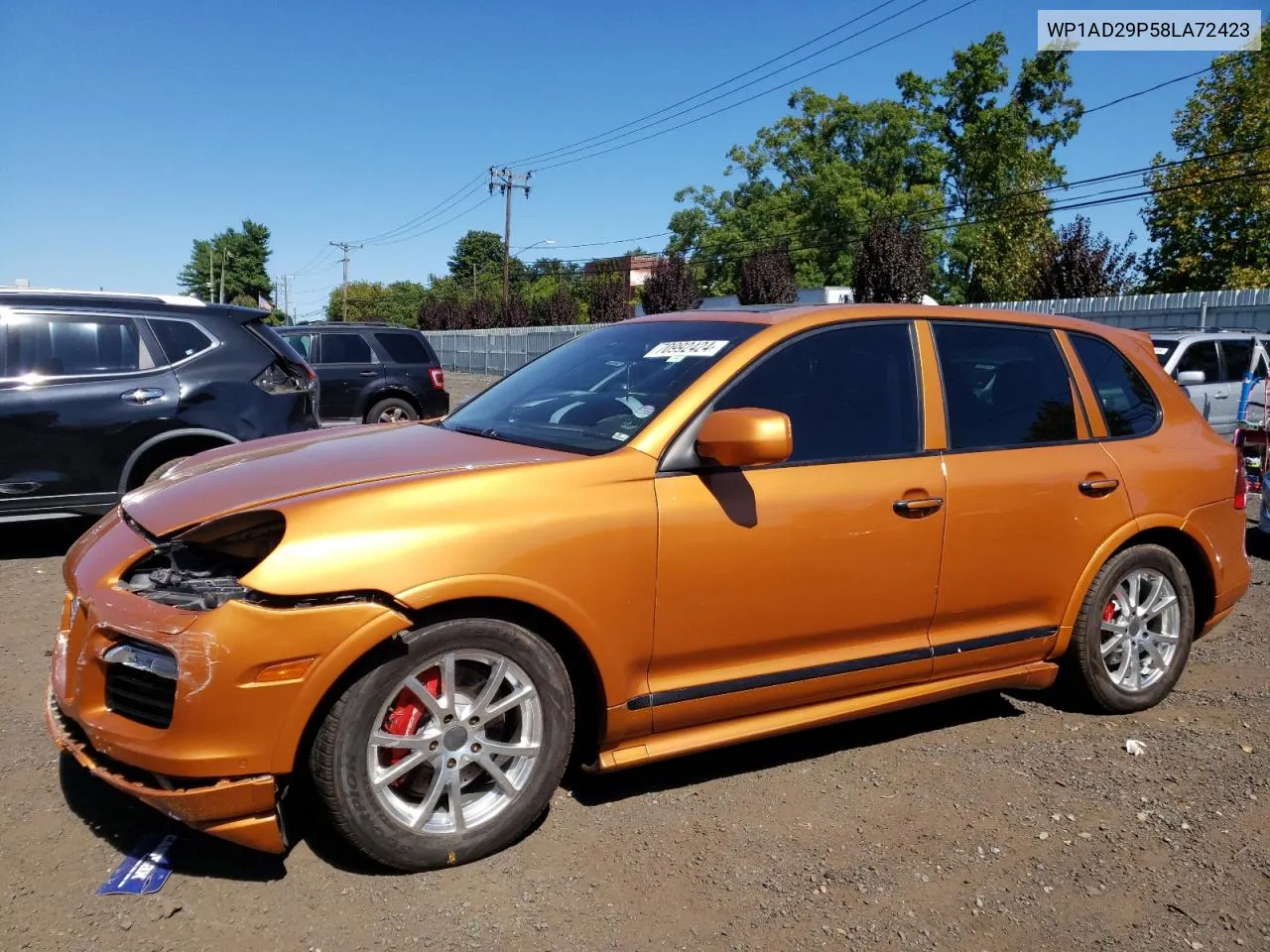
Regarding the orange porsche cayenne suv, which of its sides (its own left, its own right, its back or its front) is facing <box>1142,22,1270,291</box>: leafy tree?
back

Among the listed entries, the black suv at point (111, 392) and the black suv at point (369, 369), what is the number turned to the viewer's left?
2

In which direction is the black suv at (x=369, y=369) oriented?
to the viewer's left

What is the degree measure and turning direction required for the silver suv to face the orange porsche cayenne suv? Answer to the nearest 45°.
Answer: approximately 45° to its left

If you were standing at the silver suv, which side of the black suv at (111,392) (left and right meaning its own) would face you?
back

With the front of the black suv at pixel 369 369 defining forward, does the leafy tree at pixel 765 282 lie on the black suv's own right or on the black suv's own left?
on the black suv's own right

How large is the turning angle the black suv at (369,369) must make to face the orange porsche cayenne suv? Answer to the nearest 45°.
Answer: approximately 90° to its left

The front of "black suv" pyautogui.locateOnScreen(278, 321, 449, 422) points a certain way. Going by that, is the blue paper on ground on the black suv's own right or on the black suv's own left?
on the black suv's own left

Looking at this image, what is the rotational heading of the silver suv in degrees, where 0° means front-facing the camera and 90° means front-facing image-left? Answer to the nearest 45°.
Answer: approximately 45°

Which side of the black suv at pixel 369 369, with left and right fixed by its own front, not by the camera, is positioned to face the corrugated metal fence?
back

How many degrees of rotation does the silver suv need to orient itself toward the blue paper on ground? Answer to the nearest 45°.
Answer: approximately 45° to its left

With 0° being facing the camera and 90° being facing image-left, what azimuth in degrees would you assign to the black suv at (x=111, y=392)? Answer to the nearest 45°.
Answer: approximately 90°
